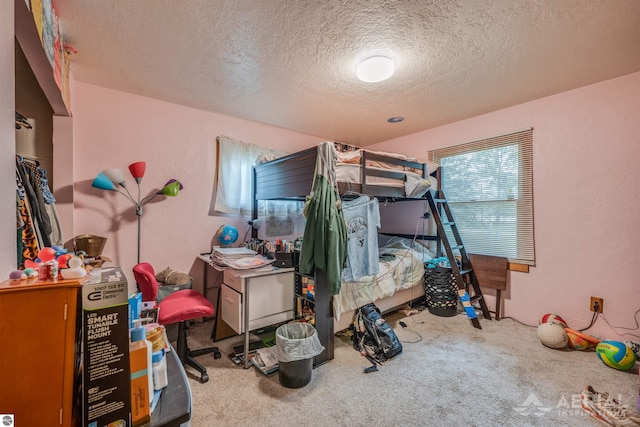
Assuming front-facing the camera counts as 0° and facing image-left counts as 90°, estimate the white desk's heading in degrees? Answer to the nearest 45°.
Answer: approximately 45°

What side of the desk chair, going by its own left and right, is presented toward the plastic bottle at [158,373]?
right

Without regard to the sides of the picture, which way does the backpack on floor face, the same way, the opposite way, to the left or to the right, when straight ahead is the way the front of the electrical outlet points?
to the left

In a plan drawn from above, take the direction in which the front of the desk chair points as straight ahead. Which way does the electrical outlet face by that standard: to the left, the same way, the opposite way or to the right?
the opposite way

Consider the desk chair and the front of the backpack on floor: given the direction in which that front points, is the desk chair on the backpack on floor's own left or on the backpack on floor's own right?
on the backpack on floor's own right

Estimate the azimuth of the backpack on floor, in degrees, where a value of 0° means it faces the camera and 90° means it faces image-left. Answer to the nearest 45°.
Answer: approximately 315°

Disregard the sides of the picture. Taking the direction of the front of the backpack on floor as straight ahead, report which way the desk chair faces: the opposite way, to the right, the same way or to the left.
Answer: to the left
